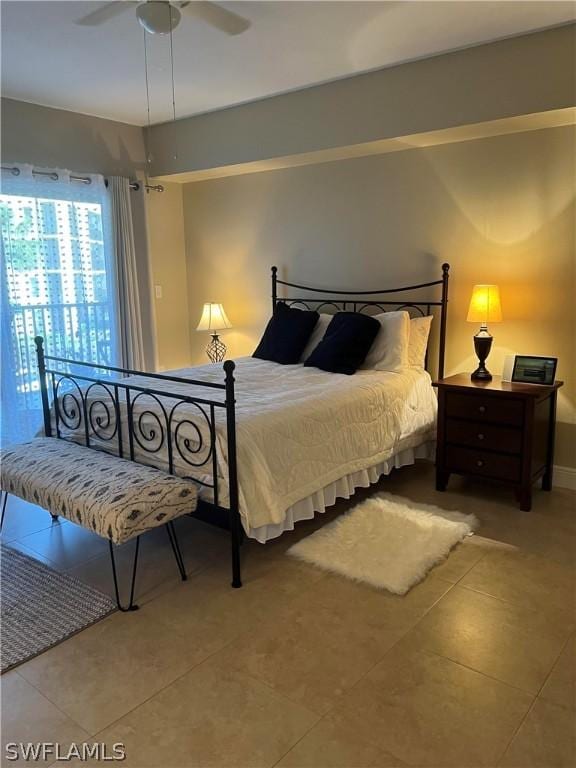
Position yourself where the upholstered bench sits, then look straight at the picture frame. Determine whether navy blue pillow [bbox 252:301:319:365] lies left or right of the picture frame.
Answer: left

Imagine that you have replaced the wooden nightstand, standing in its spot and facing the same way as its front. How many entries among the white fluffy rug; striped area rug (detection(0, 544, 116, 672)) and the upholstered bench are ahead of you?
3

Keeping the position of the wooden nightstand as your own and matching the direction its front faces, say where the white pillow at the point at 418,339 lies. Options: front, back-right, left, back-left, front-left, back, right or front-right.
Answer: right

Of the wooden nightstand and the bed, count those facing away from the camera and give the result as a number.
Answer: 0

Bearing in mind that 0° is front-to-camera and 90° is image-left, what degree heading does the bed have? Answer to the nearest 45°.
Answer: approximately 45°

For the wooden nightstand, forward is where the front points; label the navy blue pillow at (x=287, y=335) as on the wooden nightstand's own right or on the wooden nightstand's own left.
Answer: on the wooden nightstand's own right

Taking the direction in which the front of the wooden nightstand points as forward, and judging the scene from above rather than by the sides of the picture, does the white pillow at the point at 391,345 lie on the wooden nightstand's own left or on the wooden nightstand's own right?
on the wooden nightstand's own right

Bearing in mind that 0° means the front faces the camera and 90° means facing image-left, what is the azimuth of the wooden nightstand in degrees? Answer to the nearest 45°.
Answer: approximately 45°
